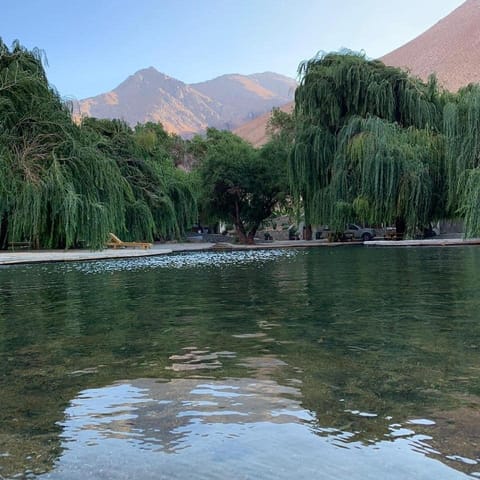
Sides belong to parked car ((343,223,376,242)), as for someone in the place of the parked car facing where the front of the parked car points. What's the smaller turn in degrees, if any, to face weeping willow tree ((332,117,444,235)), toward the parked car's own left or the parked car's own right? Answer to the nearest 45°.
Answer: approximately 45° to the parked car's own right

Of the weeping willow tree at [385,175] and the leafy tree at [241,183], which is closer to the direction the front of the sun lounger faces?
the weeping willow tree

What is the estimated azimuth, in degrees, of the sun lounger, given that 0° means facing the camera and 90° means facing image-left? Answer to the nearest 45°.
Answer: approximately 270°

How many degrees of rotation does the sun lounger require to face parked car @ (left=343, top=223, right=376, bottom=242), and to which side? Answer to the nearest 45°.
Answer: approximately 45° to its left

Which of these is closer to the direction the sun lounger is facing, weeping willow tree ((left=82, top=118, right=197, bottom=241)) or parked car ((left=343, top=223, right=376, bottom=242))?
the parked car

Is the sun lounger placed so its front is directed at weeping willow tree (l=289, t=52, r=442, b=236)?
yes

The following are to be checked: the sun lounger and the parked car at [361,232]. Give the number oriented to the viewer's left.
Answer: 0
